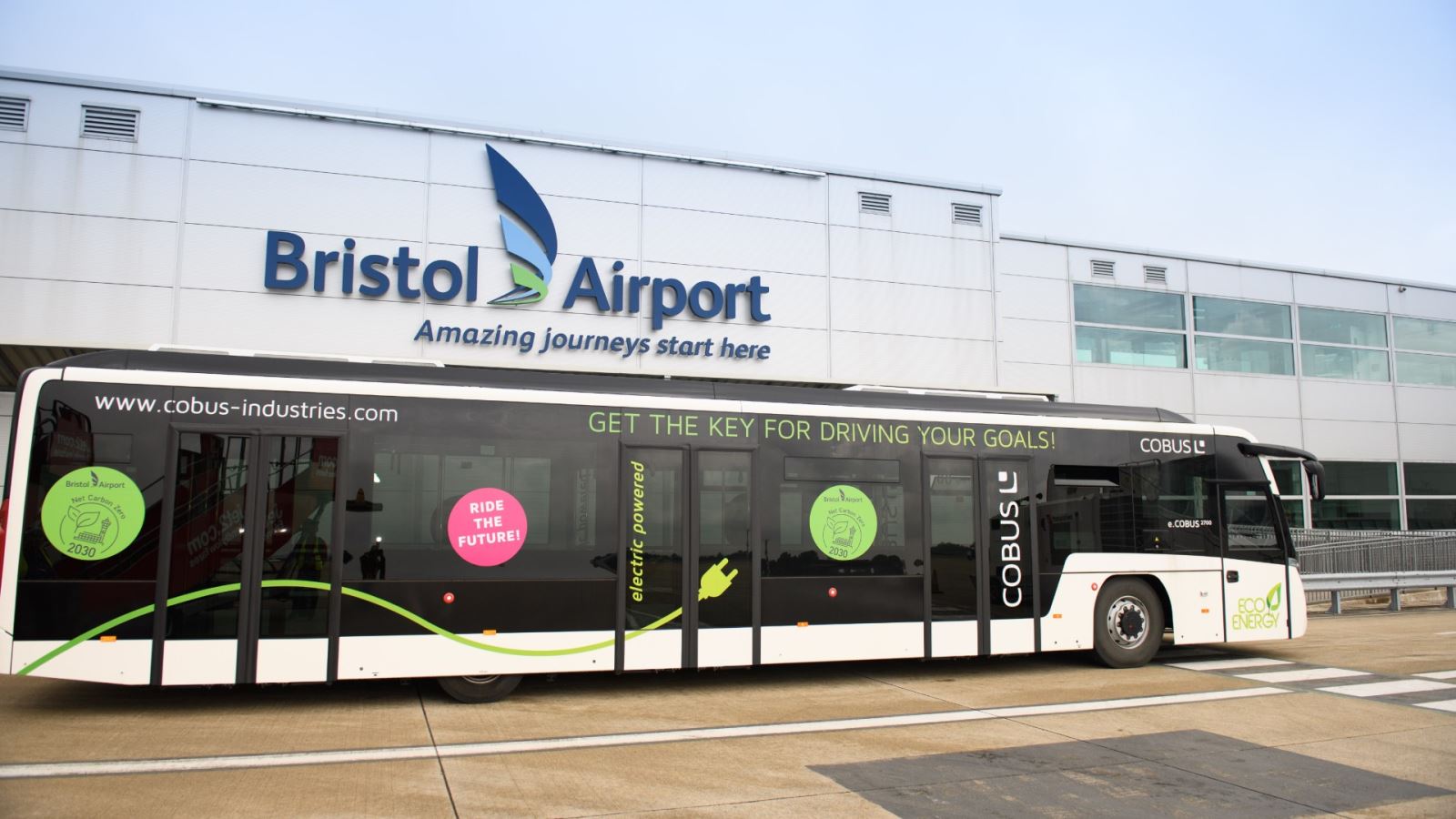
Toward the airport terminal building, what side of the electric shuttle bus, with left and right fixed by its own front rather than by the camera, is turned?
left

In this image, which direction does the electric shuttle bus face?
to the viewer's right

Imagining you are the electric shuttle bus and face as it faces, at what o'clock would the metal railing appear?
The metal railing is roughly at 11 o'clock from the electric shuttle bus.

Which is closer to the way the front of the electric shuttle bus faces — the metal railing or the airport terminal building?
the metal railing
